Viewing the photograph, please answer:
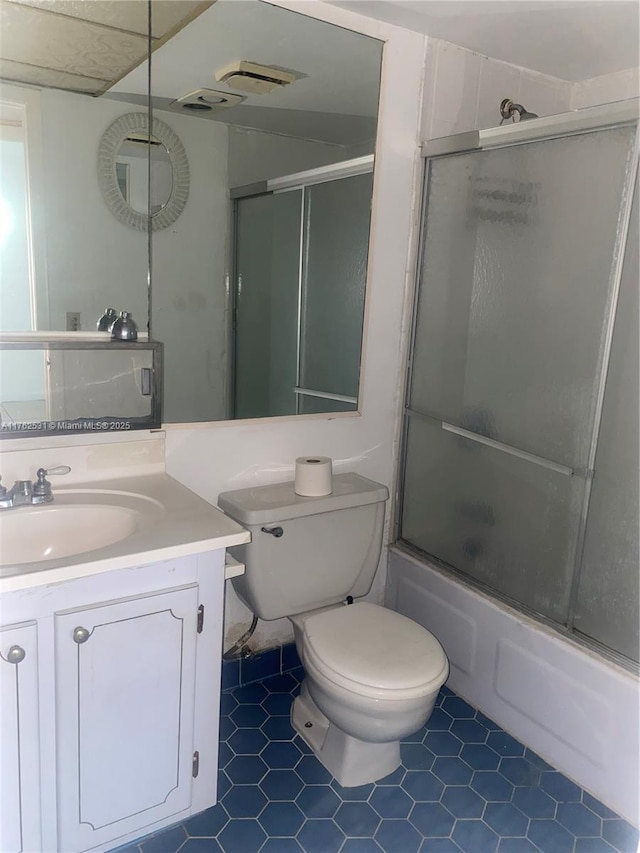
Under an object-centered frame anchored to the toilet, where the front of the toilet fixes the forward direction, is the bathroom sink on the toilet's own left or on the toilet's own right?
on the toilet's own right

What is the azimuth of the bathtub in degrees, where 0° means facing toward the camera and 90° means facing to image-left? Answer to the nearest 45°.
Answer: approximately 45°

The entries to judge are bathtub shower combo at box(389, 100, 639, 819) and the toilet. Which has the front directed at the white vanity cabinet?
the bathtub shower combo

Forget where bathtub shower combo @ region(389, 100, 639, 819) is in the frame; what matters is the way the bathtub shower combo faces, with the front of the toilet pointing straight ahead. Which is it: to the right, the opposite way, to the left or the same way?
to the right

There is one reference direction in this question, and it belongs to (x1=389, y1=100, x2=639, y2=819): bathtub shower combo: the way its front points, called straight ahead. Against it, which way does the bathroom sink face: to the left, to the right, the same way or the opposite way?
to the left

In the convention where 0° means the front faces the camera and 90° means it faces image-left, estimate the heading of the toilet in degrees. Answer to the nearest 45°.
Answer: approximately 315°

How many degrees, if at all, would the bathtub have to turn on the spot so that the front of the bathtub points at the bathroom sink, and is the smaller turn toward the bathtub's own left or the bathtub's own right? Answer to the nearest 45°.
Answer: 0° — it already faces it

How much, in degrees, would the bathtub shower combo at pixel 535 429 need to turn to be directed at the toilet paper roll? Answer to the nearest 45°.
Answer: approximately 45° to its right

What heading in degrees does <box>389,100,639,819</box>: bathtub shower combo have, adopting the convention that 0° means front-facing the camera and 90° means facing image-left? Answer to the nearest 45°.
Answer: approximately 45°

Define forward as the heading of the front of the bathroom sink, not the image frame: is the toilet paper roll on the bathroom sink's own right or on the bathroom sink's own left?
on the bathroom sink's own left
